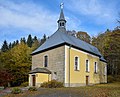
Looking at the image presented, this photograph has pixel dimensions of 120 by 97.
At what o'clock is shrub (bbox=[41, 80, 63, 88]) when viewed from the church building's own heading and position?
The shrub is roughly at 11 o'clock from the church building.

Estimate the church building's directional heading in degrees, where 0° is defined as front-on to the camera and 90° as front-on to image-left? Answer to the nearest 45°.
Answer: approximately 45°
